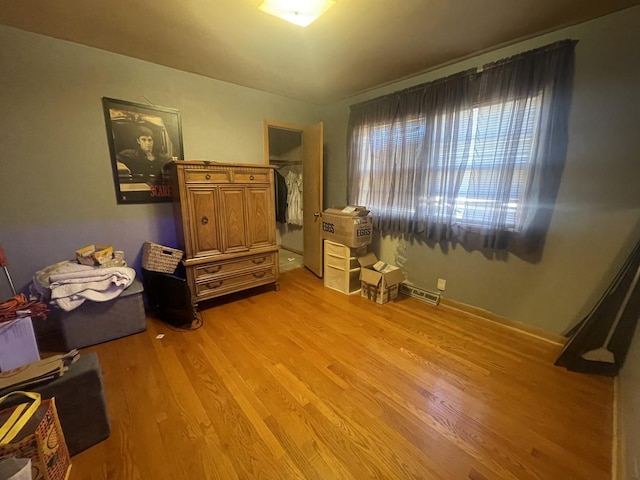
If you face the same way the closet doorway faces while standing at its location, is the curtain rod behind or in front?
in front

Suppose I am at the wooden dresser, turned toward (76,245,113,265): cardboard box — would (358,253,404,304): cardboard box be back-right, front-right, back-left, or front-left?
back-left

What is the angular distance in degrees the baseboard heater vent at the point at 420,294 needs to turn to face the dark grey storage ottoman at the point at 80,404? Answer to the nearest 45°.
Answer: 0° — it already faces it

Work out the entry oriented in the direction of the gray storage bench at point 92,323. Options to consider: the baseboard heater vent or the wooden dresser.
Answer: the baseboard heater vent

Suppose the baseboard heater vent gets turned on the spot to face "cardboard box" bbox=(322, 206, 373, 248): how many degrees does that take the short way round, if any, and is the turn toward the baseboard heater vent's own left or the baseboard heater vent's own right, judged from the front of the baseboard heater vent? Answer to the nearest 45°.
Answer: approximately 45° to the baseboard heater vent's own right

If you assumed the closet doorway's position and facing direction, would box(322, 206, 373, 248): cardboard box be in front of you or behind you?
in front

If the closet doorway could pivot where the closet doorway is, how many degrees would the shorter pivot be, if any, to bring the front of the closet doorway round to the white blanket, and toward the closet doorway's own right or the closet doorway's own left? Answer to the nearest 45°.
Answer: approximately 90° to the closet doorway's own right

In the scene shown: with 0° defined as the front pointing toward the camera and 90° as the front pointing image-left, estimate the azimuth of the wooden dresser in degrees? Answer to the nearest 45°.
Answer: approximately 315°

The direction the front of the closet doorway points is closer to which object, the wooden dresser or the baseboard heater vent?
the baseboard heater vent

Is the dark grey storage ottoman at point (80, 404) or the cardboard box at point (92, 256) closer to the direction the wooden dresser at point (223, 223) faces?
the dark grey storage ottoman

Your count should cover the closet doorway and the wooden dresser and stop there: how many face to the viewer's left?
0
